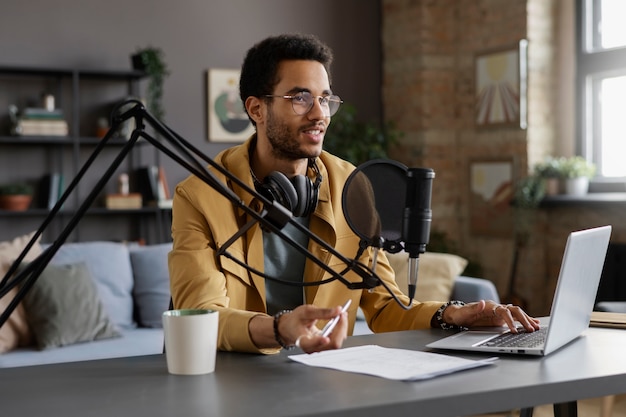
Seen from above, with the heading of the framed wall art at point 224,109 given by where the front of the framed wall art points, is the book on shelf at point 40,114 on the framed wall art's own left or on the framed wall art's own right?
on the framed wall art's own right

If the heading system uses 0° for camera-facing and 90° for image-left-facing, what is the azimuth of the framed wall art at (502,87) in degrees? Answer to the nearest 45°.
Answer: approximately 45°

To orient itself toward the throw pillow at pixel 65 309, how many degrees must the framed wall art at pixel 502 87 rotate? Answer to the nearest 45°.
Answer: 0° — it already faces it

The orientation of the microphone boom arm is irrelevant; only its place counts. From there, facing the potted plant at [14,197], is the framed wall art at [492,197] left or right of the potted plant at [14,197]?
right

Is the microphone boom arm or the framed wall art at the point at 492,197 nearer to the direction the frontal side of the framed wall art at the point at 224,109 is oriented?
the microphone boom arm
